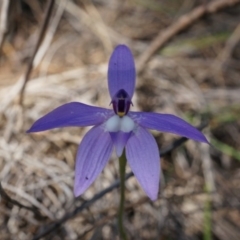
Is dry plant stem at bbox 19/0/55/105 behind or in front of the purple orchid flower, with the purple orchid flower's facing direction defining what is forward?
behind

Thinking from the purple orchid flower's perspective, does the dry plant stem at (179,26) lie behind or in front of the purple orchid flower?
behind

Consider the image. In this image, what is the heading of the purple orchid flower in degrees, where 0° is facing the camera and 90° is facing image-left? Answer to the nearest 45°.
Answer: approximately 0°

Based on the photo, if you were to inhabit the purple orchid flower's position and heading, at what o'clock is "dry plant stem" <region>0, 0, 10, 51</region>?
The dry plant stem is roughly at 5 o'clock from the purple orchid flower.
